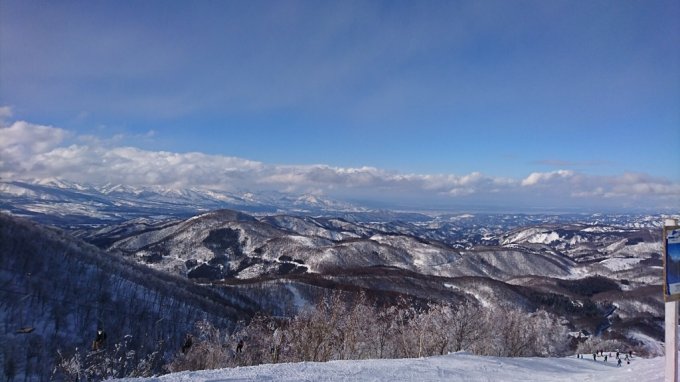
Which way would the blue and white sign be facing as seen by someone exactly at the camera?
facing the viewer

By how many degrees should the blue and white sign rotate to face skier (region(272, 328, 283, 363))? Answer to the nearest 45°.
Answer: approximately 135° to its right
